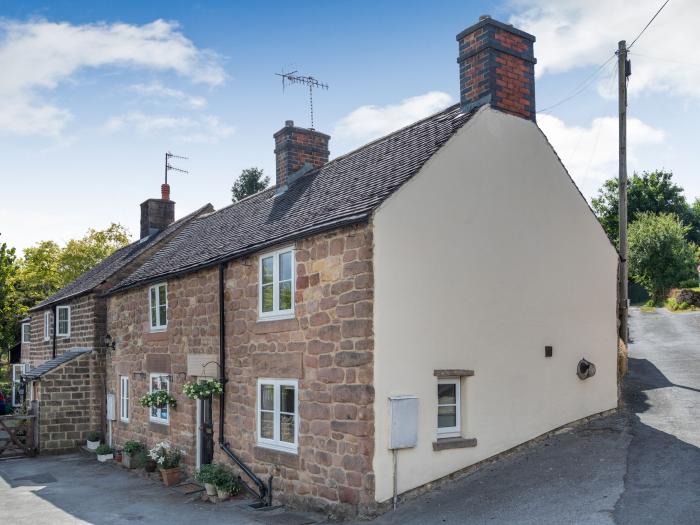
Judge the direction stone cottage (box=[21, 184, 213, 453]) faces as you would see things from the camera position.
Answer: facing the viewer and to the left of the viewer

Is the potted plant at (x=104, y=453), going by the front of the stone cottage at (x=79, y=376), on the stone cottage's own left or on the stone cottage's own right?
on the stone cottage's own left

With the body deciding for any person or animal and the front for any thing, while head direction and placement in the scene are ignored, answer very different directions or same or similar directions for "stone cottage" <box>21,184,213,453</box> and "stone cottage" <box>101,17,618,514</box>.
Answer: same or similar directions

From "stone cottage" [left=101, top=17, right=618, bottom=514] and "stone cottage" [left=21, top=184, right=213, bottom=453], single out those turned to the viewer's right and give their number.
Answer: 0

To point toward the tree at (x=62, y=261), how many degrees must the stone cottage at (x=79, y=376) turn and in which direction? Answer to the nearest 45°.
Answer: approximately 135° to its right

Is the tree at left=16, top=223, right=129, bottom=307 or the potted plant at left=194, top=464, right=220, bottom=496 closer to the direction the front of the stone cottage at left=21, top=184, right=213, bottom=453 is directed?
the potted plant

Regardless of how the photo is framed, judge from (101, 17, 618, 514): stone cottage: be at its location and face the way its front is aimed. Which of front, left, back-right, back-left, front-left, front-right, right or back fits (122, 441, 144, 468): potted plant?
right

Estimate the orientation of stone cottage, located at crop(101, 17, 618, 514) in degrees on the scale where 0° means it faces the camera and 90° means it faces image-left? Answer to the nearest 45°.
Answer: approximately 45°

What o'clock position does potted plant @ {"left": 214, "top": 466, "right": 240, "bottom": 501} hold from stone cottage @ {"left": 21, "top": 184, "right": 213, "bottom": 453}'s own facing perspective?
The potted plant is roughly at 10 o'clock from the stone cottage.

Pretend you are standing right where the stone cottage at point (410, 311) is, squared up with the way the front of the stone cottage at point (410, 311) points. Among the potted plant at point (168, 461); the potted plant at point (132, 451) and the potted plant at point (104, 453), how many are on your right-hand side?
3

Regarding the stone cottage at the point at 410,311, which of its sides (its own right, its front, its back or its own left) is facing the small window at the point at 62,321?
right
